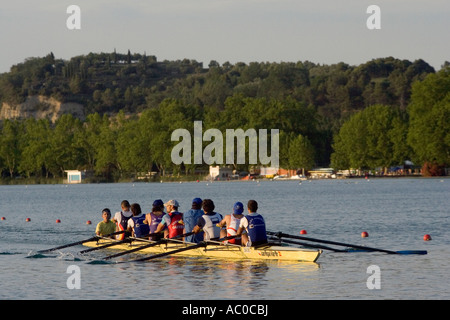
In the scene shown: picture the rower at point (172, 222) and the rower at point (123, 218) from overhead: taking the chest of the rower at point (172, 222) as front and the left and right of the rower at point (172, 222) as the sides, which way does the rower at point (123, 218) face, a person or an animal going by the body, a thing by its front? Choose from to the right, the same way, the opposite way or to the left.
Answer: the same way

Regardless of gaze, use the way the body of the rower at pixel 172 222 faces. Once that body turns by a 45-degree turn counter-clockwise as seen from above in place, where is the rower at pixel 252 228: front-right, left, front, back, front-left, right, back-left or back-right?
back-left

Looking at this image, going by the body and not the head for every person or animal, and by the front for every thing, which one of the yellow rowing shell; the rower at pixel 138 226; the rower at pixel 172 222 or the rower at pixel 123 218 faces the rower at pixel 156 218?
the rower at pixel 172 222

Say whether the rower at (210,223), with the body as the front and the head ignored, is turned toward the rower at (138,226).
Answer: yes

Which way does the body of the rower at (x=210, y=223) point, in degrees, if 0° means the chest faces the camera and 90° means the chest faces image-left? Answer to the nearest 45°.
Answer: approximately 135°

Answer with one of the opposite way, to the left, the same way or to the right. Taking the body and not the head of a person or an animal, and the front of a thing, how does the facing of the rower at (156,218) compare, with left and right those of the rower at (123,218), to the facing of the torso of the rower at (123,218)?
the same way

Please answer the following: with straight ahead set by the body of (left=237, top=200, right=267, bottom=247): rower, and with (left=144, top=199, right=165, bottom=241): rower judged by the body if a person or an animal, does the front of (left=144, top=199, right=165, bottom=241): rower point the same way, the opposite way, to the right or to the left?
the same way

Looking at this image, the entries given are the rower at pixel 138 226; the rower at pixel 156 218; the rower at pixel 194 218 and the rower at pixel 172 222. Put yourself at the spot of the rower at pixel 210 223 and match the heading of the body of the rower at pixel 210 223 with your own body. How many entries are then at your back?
0

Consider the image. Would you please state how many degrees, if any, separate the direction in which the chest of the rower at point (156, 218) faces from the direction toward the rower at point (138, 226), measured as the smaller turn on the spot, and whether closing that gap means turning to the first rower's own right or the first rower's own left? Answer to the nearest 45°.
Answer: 0° — they already face them

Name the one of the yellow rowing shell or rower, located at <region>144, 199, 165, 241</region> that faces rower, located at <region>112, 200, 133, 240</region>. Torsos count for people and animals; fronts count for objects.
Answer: rower, located at <region>144, 199, 165, 241</region>

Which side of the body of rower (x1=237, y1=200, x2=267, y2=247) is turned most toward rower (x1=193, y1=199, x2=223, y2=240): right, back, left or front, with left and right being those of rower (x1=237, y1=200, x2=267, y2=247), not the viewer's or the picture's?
front

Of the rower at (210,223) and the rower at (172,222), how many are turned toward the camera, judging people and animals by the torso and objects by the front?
0

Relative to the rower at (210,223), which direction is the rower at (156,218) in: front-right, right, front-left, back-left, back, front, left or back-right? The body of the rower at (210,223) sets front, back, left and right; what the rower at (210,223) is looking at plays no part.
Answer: front

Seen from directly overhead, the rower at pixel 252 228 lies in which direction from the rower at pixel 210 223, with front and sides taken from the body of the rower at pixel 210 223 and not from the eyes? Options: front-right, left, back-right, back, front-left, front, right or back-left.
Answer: back

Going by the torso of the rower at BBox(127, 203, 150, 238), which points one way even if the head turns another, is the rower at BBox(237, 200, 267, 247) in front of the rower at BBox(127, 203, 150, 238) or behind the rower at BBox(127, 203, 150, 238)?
behind

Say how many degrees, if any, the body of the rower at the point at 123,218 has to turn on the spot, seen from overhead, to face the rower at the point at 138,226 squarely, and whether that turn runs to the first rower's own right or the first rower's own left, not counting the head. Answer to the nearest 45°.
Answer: approximately 180°

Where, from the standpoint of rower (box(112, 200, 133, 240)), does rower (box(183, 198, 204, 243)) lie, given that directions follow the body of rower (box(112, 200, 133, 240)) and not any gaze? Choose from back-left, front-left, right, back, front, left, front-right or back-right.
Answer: back

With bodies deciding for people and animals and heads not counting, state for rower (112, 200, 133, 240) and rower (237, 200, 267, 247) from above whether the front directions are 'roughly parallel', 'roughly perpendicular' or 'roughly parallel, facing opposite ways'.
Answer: roughly parallel

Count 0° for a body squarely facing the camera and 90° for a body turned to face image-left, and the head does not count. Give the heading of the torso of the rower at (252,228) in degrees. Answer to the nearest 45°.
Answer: approximately 135°

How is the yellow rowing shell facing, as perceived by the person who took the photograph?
facing the viewer and to the right of the viewer
